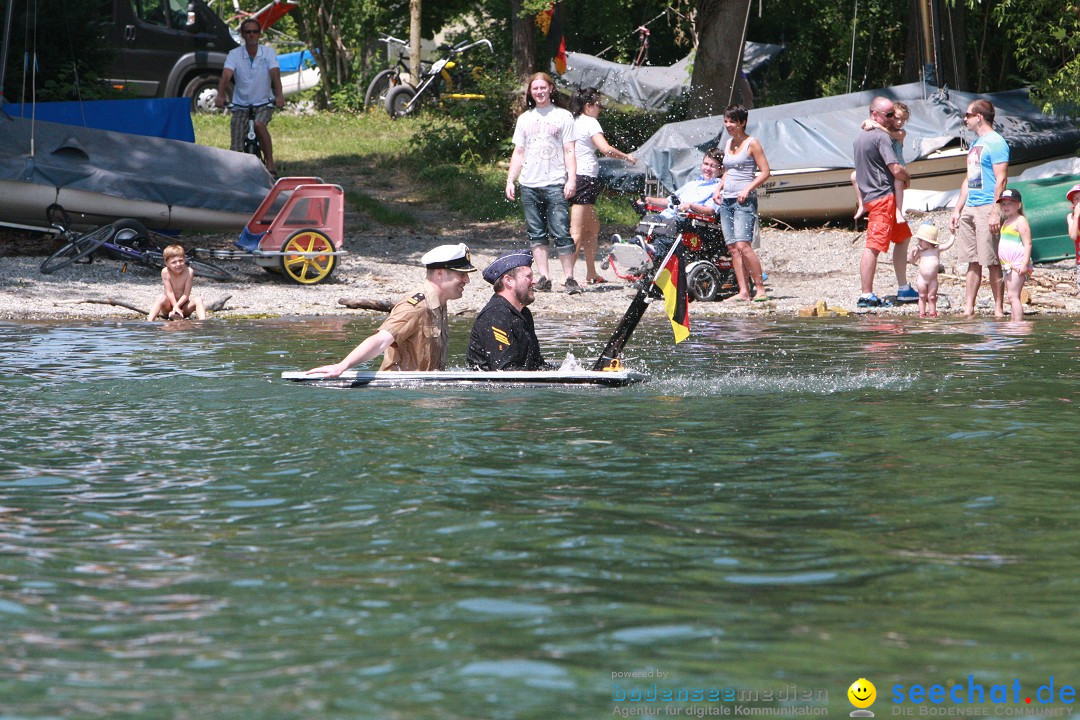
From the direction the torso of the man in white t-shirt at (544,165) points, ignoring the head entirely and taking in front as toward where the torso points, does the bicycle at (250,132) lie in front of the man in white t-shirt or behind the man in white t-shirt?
behind

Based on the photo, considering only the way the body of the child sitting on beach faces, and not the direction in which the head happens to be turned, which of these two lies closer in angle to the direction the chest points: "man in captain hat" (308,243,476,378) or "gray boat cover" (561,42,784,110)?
the man in captain hat

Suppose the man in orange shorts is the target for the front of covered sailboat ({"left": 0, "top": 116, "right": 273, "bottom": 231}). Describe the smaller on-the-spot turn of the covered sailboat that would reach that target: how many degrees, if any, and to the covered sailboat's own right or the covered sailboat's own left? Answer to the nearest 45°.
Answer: approximately 45° to the covered sailboat's own right

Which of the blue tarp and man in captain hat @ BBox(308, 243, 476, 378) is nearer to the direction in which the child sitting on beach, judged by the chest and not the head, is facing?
the man in captain hat
